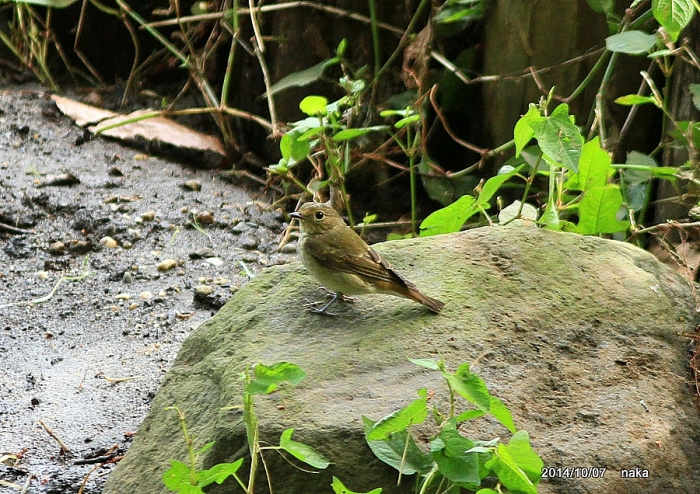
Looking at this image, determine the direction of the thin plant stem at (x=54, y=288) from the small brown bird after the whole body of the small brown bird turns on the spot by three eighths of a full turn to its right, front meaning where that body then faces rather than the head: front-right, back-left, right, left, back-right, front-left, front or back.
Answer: left

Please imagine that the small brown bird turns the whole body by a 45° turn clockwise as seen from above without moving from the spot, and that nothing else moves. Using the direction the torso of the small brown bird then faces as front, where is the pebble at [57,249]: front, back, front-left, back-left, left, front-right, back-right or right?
front

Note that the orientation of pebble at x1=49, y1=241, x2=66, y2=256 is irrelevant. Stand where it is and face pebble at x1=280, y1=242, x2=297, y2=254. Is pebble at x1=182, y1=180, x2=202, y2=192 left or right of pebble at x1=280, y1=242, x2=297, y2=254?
left

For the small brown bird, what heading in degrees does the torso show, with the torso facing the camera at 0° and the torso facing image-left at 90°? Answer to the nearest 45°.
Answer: approximately 90°

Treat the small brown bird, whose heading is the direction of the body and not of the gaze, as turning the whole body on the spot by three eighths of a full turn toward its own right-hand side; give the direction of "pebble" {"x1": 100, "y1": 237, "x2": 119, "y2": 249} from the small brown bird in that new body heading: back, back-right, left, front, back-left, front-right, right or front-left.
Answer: left

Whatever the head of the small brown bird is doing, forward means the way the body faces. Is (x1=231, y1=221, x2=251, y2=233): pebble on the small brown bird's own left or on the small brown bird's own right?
on the small brown bird's own right

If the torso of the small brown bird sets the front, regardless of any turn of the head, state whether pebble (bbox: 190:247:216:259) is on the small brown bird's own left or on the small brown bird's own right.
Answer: on the small brown bird's own right
